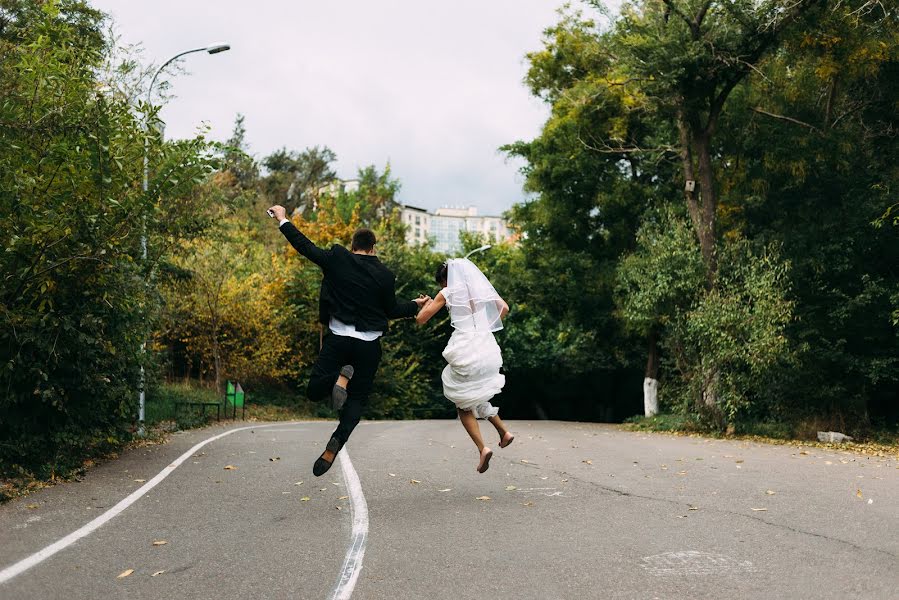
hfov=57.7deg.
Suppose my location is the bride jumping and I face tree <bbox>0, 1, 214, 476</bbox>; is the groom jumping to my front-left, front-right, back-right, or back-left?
front-left

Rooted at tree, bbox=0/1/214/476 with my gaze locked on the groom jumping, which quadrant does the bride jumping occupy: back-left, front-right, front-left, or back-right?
front-left

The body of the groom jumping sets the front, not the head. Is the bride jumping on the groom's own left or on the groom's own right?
on the groom's own right

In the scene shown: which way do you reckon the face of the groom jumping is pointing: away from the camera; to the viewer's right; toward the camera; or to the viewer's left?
away from the camera

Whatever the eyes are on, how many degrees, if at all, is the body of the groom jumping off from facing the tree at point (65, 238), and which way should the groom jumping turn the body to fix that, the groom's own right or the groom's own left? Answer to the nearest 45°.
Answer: approximately 45° to the groom's own left

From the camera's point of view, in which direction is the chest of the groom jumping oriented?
away from the camera
